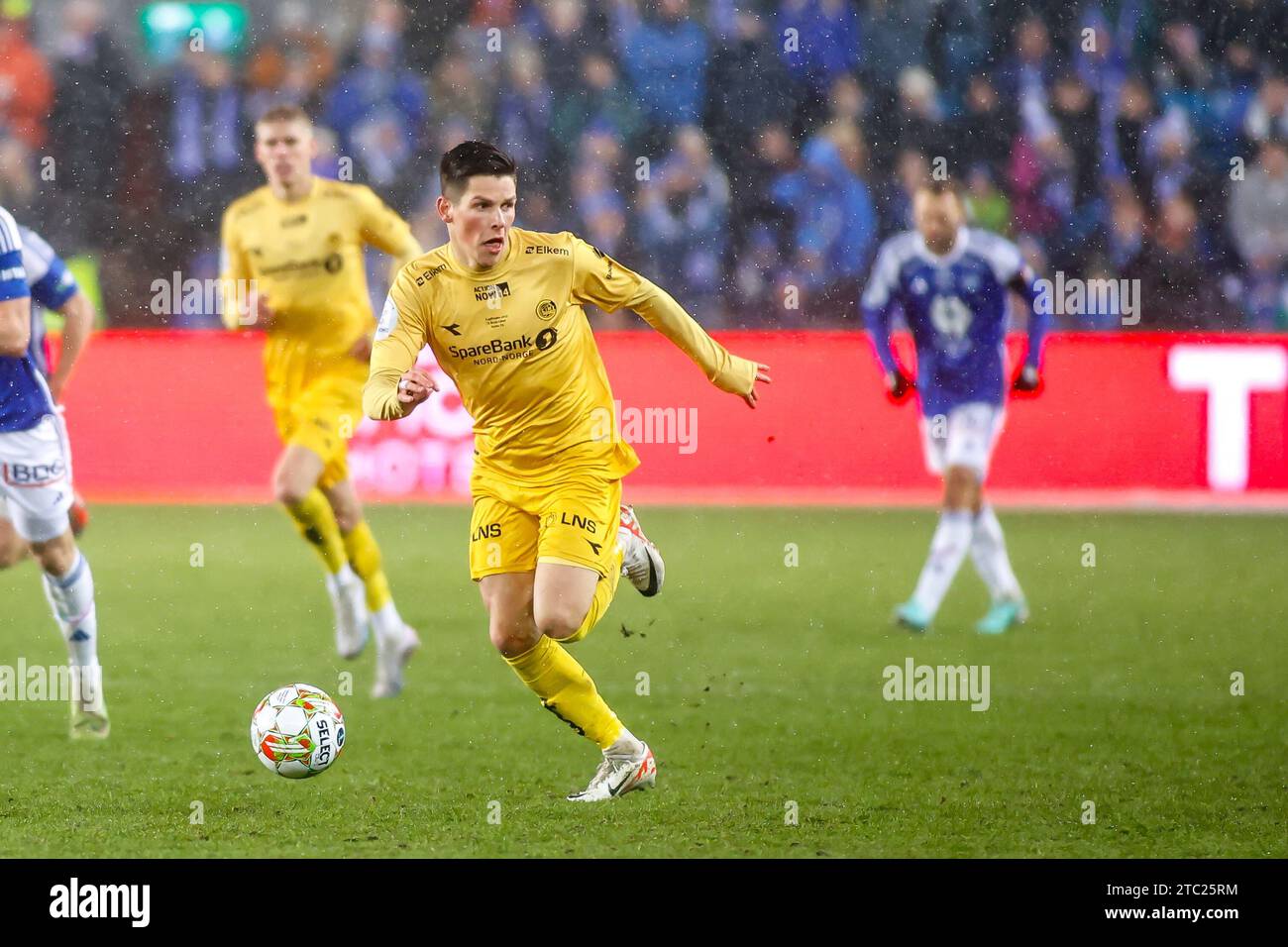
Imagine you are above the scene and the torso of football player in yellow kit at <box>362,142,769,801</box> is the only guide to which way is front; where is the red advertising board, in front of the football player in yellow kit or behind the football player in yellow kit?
behind

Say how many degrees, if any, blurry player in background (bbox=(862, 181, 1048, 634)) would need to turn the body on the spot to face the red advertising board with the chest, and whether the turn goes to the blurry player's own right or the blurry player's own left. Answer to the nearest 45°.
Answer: approximately 135° to the blurry player's own right

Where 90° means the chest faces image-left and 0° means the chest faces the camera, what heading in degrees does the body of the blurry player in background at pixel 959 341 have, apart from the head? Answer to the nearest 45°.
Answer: approximately 0°

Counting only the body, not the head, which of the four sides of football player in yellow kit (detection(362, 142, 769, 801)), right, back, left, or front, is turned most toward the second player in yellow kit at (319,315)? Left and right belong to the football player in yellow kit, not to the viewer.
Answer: back

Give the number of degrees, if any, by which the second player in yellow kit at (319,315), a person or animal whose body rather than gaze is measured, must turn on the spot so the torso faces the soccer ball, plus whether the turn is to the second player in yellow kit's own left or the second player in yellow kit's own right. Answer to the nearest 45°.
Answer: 0° — they already face it

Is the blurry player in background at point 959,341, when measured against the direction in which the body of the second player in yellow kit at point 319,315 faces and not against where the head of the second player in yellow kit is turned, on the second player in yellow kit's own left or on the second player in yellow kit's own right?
on the second player in yellow kit's own left

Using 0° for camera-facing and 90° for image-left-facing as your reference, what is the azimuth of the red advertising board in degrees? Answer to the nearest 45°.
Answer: approximately 0°
